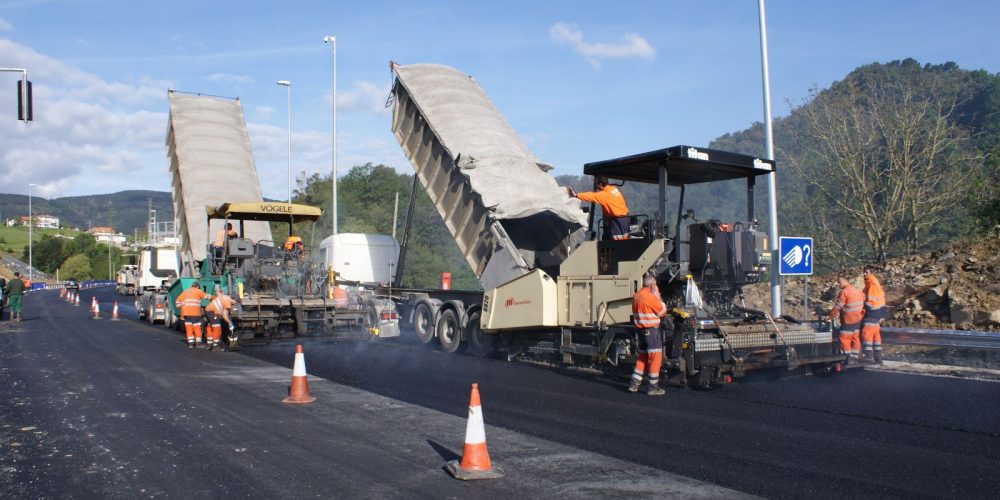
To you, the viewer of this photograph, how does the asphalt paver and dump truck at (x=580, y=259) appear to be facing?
facing away from the viewer and to the left of the viewer

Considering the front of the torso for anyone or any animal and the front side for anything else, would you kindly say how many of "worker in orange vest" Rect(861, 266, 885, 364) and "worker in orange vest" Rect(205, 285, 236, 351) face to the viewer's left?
1

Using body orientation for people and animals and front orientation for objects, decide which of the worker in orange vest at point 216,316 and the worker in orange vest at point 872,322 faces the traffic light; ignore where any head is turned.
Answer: the worker in orange vest at point 872,322

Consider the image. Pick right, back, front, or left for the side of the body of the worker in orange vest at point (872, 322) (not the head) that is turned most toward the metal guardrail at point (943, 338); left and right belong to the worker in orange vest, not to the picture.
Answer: back

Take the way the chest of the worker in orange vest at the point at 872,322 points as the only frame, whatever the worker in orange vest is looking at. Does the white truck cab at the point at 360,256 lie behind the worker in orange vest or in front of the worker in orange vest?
in front

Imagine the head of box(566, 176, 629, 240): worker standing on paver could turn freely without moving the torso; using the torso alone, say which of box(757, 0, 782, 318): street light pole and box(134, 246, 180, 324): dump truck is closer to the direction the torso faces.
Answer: the dump truck

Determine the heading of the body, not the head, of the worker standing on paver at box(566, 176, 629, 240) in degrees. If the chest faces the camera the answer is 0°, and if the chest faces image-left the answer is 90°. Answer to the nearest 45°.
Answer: approximately 135°

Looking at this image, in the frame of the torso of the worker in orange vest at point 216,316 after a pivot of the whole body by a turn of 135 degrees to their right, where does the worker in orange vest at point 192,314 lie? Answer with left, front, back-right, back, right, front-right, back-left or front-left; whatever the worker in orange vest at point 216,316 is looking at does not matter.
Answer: right

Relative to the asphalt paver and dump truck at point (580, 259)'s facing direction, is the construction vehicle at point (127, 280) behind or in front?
in front
